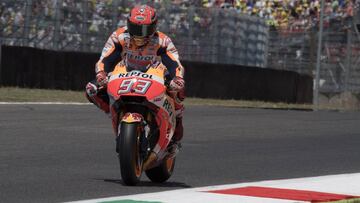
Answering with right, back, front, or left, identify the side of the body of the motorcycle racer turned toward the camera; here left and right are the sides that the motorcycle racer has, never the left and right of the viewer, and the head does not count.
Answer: front

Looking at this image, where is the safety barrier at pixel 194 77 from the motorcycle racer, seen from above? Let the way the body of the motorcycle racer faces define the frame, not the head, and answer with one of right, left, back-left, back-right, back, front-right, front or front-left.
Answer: back
